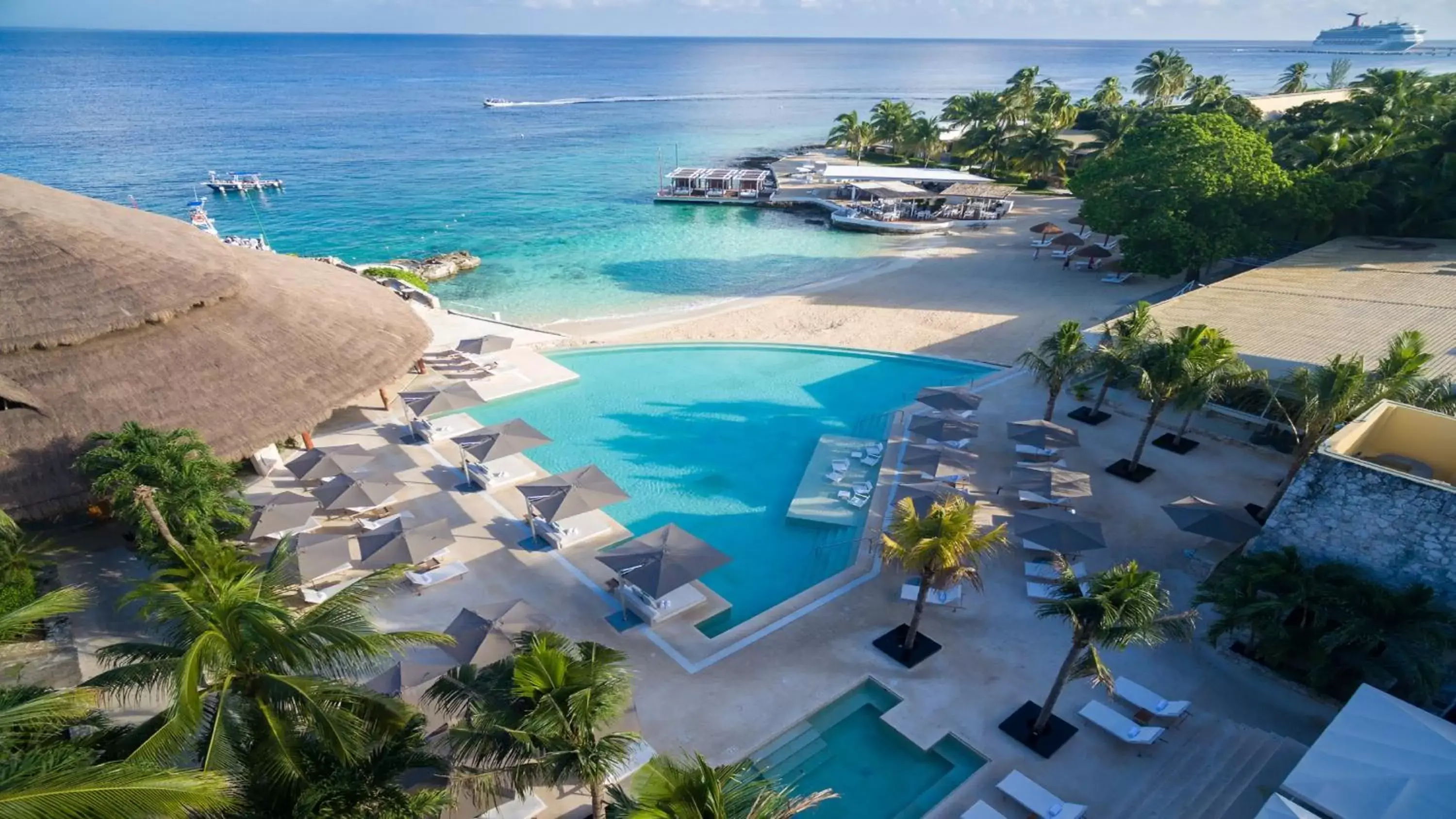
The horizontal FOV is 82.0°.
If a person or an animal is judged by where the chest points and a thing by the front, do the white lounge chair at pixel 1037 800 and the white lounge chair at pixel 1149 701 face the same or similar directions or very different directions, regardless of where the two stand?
same or similar directions

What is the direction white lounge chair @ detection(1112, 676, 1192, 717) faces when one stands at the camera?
facing away from the viewer and to the left of the viewer

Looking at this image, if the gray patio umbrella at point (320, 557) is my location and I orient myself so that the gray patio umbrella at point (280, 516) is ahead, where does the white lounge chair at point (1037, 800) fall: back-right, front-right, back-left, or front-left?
back-right

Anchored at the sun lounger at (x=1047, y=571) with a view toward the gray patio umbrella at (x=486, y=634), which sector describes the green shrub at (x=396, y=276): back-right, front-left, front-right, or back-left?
front-right

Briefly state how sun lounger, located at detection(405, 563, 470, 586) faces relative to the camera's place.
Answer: facing away from the viewer and to the right of the viewer

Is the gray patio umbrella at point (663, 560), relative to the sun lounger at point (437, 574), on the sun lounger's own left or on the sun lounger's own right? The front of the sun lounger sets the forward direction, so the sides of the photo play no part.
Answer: on the sun lounger's own right

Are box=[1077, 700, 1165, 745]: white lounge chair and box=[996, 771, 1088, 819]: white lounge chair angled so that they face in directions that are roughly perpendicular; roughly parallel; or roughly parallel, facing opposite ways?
roughly parallel

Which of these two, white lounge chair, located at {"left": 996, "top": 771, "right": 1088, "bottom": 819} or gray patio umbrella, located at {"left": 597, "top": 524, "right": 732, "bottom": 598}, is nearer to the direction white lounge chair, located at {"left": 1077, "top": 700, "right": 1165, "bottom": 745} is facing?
the gray patio umbrella

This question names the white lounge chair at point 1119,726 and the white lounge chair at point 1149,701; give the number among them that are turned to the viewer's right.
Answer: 0
